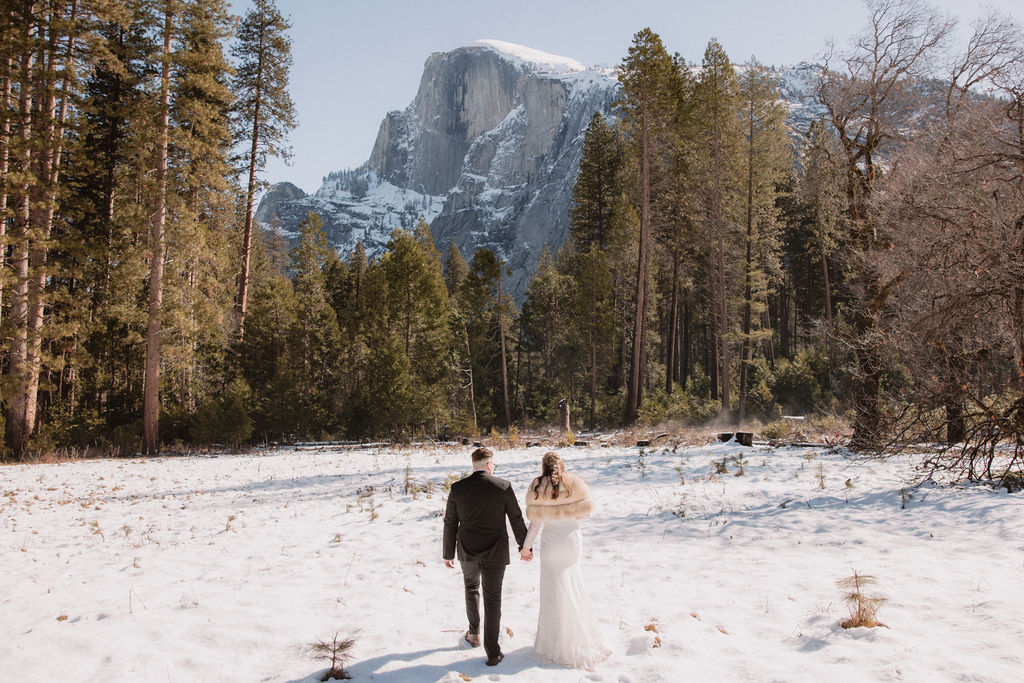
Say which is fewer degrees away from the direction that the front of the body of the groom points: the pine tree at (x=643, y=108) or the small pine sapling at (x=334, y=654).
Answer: the pine tree

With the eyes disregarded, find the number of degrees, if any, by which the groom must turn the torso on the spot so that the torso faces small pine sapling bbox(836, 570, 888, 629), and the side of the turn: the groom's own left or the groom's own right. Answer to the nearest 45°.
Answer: approximately 90° to the groom's own right

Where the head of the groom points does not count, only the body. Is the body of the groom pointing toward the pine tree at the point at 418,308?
yes

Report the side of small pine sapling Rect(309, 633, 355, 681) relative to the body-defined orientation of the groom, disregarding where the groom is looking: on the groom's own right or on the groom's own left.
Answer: on the groom's own left

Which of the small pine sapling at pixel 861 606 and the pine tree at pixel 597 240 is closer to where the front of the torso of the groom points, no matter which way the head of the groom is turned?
the pine tree

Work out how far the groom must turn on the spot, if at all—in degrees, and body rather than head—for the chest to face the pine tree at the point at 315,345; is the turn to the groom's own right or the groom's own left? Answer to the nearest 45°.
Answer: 0° — they already face it

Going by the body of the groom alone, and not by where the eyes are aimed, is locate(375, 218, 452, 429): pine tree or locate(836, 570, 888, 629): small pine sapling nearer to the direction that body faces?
the pine tree

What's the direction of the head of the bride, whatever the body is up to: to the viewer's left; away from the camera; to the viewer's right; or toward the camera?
away from the camera

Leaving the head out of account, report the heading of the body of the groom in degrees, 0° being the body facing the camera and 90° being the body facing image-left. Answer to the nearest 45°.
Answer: approximately 180°
